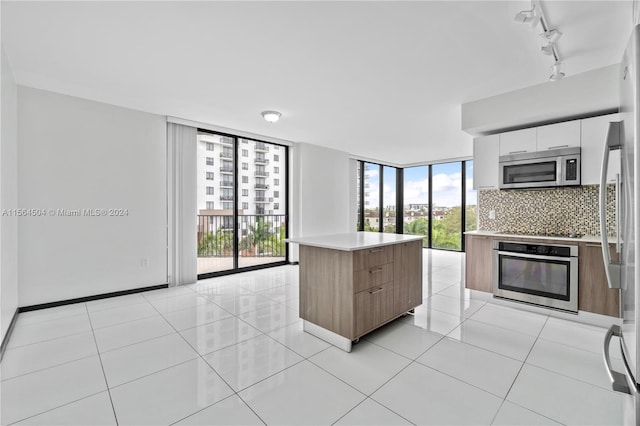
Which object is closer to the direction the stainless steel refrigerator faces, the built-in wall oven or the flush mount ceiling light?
the flush mount ceiling light

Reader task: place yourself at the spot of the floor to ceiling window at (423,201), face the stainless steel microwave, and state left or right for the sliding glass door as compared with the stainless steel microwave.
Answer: right

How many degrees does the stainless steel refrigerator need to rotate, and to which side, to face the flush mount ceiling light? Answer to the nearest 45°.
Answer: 0° — it already faces it

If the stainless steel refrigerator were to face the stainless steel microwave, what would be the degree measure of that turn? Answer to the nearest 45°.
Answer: approximately 90° to its right

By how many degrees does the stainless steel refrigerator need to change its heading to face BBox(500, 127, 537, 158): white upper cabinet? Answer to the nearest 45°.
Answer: approximately 90° to its right

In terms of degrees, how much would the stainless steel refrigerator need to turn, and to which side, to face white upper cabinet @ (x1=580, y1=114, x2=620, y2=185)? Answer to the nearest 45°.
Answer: approximately 90° to its right

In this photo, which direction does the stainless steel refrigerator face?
to the viewer's left

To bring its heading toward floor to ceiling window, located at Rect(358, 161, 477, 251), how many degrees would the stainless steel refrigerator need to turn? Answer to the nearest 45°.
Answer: approximately 45° to its right

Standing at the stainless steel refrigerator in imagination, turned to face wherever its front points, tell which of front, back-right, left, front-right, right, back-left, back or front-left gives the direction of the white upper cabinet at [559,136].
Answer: right

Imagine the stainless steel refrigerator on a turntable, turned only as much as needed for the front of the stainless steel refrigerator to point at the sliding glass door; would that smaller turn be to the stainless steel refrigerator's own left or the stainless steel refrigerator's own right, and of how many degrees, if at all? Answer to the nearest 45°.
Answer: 0° — it already faces it

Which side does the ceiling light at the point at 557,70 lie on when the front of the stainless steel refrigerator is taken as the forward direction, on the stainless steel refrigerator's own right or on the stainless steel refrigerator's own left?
on the stainless steel refrigerator's own right

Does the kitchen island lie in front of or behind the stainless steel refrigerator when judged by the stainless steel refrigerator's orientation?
in front
